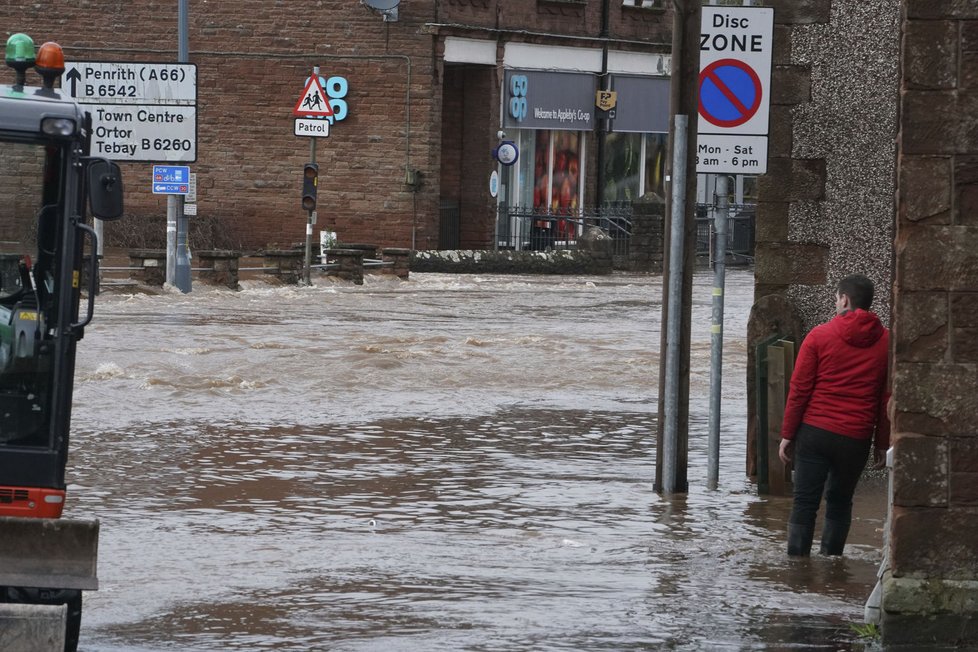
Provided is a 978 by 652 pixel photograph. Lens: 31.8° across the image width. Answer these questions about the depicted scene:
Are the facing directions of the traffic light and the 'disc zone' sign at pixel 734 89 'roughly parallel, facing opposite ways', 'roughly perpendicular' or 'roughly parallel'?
roughly parallel

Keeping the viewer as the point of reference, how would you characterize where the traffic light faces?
facing the viewer

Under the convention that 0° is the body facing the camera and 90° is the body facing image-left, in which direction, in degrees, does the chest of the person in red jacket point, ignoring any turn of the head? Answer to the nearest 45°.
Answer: approximately 135°

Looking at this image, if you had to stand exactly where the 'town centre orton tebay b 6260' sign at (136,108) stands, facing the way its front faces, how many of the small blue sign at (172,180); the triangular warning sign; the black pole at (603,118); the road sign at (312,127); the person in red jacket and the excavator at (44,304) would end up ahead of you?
2

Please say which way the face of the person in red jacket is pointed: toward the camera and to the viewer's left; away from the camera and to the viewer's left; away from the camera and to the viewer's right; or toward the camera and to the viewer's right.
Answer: away from the camera and to the viewer's left

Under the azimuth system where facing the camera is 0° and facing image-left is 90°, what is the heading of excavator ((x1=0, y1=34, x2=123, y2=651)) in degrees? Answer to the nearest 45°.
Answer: approximately 0°

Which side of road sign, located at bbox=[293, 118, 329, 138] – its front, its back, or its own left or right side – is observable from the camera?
front

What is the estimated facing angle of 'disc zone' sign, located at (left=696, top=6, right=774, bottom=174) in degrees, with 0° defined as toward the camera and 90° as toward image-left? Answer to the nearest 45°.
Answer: approximately 0°

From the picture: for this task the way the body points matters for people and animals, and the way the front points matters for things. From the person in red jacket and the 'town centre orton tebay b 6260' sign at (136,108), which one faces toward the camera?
the 'town centre orton tebay b 6260' sign

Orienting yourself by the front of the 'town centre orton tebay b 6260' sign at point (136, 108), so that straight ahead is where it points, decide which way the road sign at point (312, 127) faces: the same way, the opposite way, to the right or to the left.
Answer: the same way

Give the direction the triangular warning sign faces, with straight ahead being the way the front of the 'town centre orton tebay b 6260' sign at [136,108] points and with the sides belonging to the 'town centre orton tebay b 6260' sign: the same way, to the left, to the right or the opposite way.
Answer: the same way

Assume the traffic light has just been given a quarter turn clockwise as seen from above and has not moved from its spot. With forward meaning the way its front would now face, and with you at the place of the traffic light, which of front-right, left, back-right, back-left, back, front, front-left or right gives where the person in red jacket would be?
left

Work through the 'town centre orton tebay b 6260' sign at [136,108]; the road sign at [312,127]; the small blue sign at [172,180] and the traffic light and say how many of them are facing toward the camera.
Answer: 4

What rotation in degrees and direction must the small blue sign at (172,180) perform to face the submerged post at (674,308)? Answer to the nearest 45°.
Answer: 0° — it already faces it
